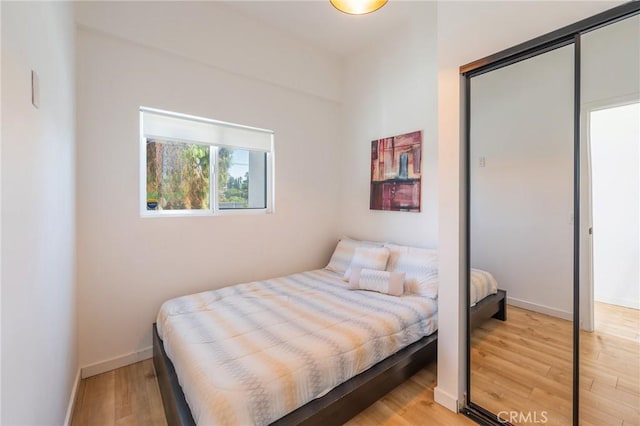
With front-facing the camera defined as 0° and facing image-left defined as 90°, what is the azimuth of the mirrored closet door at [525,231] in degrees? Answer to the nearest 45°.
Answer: approximately 45°

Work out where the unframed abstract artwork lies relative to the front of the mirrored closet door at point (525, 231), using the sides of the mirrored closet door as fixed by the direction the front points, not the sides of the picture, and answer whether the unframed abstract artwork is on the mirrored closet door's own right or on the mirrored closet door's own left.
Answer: on the mirrored closet door's own right

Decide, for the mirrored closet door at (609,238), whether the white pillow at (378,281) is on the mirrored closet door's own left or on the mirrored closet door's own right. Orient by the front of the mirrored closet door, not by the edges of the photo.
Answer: on the mirrored closet door's own right

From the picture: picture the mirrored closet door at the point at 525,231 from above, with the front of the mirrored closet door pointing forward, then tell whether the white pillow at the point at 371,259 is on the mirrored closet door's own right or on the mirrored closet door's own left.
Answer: on the mirrored closet door's own right

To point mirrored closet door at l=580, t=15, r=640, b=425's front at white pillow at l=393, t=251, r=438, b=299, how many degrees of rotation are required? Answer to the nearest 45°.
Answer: approximately 45° to its right

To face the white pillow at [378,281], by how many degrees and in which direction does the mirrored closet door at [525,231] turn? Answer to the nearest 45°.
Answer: approximately 45° to its right

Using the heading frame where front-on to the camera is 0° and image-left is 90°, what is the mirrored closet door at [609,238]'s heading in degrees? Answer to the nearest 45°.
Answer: approximately 45°
